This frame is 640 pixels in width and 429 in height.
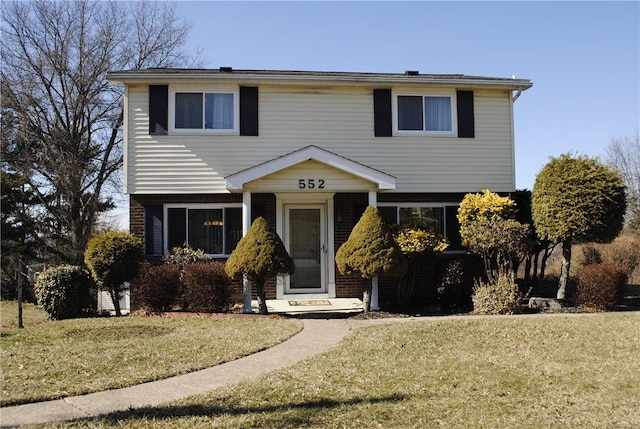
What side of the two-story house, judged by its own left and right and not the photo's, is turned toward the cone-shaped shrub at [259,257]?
front

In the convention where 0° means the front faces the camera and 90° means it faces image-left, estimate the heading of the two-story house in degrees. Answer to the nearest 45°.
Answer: approximately 0°

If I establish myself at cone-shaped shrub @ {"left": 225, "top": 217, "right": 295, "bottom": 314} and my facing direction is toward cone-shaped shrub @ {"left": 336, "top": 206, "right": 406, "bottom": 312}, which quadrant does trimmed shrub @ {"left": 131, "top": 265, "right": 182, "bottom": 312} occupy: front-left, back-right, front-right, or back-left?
back-left

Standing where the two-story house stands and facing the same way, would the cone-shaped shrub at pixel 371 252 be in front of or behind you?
in front

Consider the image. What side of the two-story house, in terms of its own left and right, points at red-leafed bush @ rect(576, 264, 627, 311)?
left

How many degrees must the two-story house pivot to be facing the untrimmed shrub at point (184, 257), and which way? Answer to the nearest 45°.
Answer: approximately 90° to its right

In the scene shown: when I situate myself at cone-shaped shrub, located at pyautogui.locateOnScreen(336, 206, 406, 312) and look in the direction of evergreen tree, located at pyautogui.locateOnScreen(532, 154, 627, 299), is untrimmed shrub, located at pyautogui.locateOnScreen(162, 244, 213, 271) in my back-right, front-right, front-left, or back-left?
back-left

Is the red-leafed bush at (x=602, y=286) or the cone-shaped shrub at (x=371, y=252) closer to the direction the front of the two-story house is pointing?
the cone-shaped shrub

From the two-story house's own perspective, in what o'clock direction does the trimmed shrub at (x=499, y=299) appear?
The trimmed shrub is roughly at 10 o'clock from the two-story house.

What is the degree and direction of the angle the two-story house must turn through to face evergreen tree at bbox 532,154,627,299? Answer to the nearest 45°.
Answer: approximately 90° to its left
